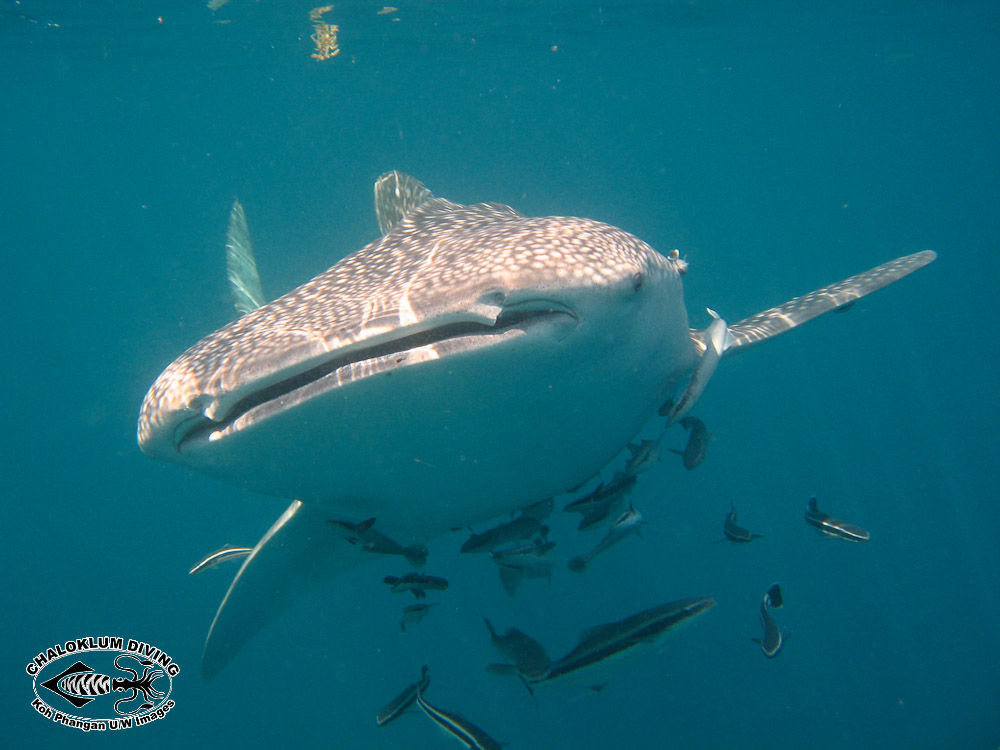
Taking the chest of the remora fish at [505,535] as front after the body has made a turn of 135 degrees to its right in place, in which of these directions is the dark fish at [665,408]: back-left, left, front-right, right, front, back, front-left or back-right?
front-right

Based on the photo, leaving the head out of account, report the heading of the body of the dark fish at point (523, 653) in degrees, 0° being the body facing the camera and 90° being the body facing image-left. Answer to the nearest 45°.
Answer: approximately 270°

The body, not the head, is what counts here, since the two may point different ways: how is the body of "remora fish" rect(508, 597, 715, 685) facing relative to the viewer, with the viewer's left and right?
facing to the right of the viewer

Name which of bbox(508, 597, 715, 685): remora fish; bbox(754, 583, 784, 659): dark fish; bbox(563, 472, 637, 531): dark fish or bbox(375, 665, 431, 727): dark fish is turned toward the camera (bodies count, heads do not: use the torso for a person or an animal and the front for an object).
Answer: bbox(754, 583, 784, 659): dark fish

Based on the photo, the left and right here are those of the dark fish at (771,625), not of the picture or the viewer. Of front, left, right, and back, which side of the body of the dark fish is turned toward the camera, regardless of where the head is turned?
front
